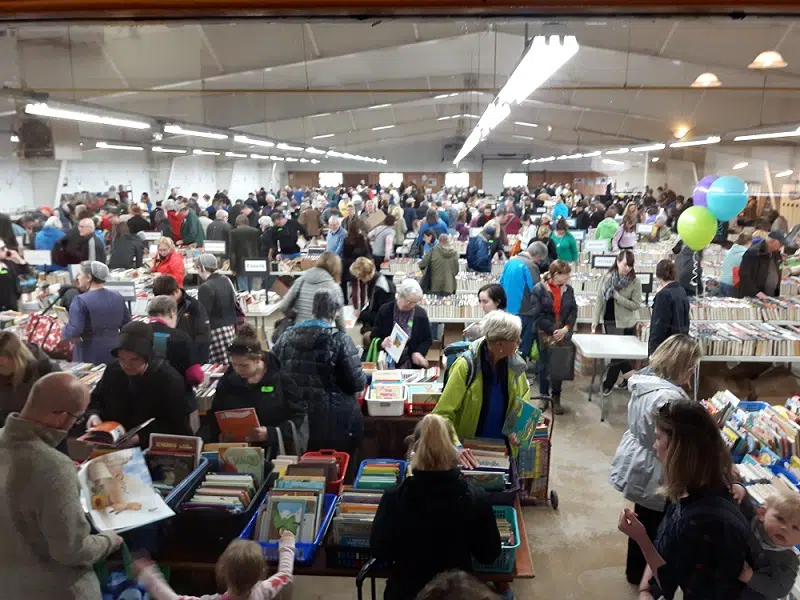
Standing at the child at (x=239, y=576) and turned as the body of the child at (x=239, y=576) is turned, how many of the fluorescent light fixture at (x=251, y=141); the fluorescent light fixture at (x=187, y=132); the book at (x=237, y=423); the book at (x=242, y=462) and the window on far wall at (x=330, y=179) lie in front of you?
5

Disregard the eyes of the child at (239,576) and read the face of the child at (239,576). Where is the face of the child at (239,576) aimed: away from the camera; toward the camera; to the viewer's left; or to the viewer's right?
away from the camera

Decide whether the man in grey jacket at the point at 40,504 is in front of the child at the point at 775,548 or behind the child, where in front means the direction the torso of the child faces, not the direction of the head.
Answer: in front

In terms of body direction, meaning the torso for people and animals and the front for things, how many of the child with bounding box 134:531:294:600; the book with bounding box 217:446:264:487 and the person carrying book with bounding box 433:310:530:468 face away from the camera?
1

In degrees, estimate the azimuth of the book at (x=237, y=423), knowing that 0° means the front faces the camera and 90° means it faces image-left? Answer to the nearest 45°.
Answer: approximately 0°

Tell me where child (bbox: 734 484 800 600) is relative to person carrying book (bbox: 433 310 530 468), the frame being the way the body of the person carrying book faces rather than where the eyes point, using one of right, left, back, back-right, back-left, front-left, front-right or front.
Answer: front

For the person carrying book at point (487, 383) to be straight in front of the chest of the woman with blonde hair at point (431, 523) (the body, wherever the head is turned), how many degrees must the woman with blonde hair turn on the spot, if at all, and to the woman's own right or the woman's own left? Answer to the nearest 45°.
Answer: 0° — they already face them

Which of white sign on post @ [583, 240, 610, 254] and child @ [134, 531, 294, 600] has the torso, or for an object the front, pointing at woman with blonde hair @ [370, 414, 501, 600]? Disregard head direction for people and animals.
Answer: the white sign on post

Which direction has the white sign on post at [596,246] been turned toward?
toward the camera

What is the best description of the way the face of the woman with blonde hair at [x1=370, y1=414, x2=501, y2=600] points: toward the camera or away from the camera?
away from the camera

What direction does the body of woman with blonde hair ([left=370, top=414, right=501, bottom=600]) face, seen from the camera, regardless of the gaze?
away from the camera

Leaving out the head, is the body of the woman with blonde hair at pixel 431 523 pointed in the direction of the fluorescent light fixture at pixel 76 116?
no

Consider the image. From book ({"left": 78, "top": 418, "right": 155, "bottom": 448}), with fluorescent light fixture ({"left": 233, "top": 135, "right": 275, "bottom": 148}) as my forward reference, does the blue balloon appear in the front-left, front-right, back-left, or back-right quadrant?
front-right

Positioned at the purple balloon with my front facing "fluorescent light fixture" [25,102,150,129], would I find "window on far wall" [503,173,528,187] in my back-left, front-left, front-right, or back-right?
back-right

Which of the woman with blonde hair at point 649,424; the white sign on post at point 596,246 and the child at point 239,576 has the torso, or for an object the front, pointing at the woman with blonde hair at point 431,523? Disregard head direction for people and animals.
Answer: the white sign on post

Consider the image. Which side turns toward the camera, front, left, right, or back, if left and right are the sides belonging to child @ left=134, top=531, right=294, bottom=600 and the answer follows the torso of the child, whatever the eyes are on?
back
